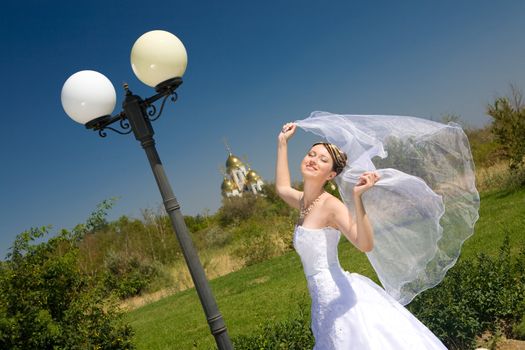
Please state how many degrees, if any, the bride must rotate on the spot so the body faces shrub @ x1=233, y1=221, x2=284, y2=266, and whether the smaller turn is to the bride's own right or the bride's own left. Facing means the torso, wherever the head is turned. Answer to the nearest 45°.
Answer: approximately 135° to the bride's own right

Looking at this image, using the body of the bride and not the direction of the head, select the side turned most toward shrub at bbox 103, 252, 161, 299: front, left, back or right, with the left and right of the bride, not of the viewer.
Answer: right

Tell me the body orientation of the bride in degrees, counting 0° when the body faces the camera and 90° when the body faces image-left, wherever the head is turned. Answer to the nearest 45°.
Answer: approximately 45°

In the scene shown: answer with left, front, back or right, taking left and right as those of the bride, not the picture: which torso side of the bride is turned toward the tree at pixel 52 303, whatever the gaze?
right

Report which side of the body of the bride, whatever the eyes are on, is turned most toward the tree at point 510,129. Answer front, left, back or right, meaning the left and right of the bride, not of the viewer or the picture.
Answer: back

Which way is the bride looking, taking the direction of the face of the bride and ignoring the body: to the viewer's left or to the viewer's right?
to the viewer's left

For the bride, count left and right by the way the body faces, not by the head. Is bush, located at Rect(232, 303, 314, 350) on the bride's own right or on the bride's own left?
on the bride's own right
